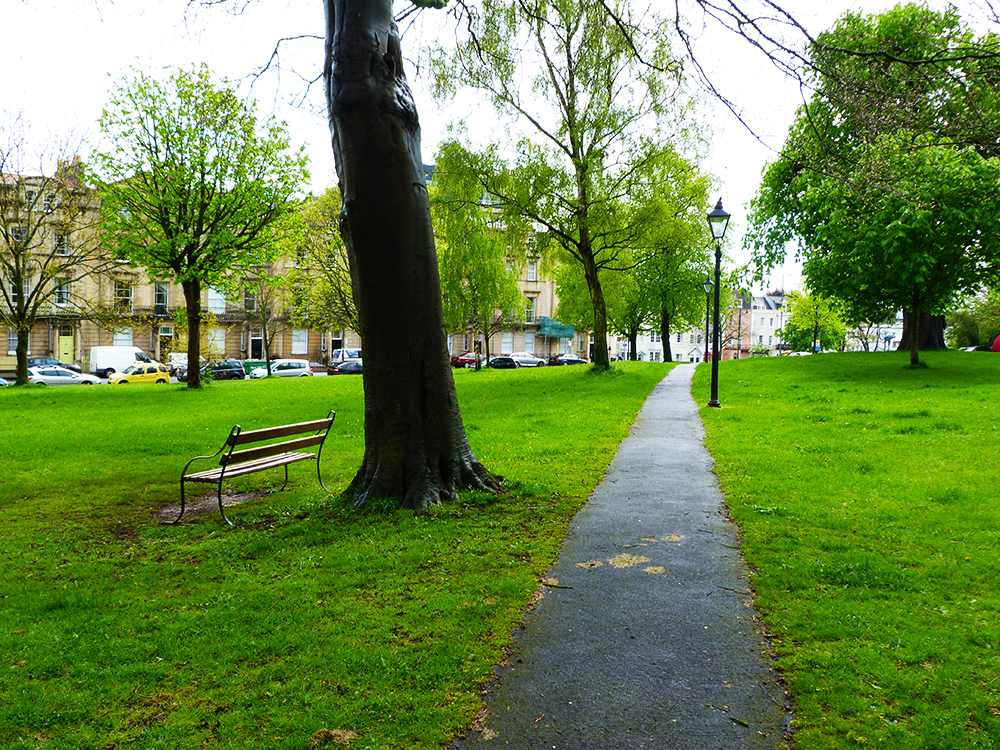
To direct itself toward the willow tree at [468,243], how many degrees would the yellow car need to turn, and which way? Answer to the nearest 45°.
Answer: approximately 135° to its left

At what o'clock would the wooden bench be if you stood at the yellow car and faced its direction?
The wooden bench is roughly at 9 o'clock from the yellow car.

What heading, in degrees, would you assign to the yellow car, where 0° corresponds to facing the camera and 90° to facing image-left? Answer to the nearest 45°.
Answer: approximately 90°
